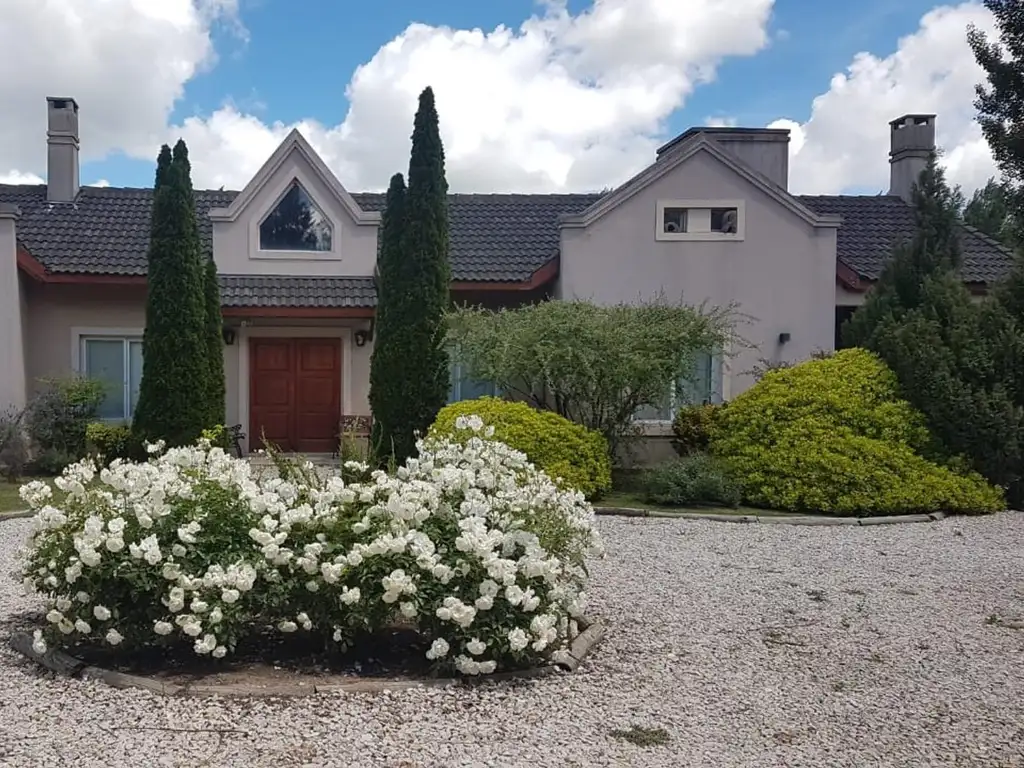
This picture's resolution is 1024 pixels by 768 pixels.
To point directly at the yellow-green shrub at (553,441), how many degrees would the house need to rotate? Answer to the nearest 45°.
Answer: approximately 45° to its left

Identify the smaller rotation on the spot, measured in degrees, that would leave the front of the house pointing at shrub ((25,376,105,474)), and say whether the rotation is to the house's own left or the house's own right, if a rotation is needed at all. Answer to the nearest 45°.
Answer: approximately 90° to the house's own right

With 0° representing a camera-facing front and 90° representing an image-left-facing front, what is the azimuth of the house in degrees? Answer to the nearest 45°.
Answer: approximately 0°

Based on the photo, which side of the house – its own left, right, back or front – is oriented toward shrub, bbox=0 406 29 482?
right

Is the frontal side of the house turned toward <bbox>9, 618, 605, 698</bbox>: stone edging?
yes

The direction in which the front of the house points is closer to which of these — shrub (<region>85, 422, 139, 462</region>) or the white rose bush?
the white rose bush
